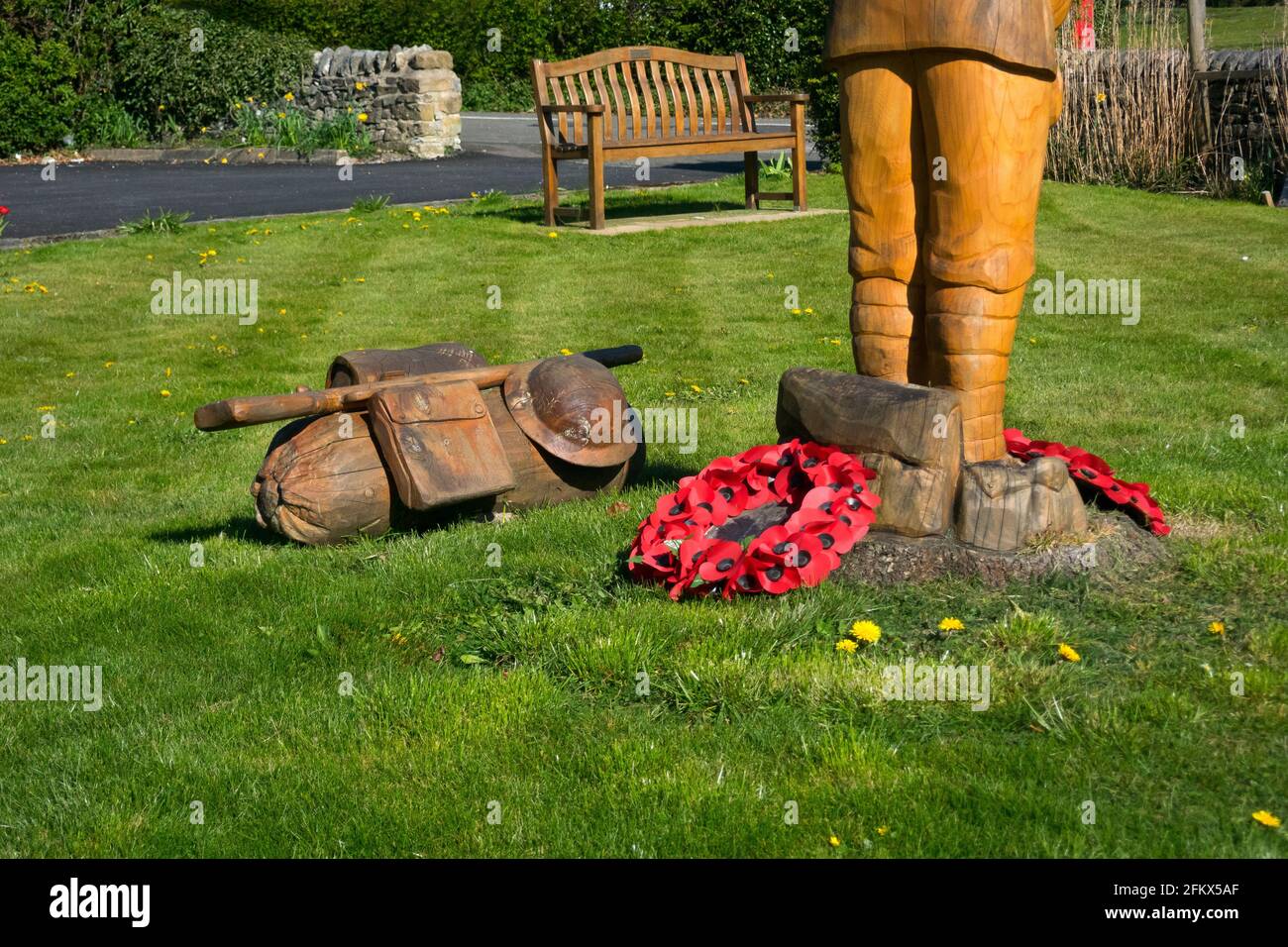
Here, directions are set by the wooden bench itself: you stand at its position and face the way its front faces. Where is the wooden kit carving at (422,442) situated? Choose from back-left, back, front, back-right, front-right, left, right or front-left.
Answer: front-right

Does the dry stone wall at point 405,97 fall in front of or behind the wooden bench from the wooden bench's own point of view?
behind

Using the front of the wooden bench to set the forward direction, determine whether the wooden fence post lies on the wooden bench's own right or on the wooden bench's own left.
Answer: on the wooden bench's own left

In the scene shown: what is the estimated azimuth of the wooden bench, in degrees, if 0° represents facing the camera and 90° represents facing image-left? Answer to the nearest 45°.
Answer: approximately 315°

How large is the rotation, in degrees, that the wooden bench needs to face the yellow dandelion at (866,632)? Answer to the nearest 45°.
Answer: approximately 45° to its right

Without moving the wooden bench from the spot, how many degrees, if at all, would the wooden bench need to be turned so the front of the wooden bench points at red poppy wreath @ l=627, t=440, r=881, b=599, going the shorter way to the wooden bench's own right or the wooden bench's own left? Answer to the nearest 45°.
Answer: approximately 45° to the wooden bench's own right

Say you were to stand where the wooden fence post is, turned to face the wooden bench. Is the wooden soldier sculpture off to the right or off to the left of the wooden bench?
left

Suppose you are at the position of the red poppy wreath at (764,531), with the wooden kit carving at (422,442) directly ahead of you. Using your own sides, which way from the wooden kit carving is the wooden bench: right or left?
right
